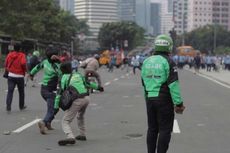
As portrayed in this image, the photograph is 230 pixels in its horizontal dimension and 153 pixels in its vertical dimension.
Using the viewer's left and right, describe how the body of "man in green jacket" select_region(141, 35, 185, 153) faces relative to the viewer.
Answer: facing away from the viewer and to the right of the viewer

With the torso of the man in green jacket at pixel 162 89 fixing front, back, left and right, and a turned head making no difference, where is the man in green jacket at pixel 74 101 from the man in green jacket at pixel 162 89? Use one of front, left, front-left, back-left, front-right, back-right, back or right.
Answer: left

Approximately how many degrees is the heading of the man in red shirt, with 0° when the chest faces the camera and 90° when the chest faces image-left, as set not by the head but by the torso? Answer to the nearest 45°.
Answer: approximately 180°

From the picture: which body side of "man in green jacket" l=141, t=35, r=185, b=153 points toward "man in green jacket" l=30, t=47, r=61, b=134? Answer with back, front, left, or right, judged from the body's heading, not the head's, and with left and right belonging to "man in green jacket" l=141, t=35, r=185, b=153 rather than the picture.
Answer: left

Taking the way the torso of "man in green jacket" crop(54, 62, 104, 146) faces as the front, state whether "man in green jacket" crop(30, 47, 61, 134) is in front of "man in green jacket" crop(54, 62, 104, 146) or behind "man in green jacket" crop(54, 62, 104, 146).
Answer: in front

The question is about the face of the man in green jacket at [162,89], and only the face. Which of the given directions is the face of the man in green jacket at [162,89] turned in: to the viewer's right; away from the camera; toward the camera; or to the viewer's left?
away from the camera

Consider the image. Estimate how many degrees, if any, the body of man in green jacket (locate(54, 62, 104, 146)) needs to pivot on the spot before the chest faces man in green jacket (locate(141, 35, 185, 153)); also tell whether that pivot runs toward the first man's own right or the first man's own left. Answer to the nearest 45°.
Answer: approximately 180°

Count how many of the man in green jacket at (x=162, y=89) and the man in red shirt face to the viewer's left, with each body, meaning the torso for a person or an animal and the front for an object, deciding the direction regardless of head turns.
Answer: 0

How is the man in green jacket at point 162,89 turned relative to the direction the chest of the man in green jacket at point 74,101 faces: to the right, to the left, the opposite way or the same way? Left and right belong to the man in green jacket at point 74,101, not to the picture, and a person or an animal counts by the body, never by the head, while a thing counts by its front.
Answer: to the right

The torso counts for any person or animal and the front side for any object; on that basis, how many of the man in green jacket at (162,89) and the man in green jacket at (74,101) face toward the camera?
0

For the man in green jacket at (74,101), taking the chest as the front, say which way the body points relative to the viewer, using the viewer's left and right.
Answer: facing away from the viewer and to the left of the viewer

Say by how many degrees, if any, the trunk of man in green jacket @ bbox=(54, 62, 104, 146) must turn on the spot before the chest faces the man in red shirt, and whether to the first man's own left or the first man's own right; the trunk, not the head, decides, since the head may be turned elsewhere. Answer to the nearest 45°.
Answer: approximately 45° to the first man's own right
